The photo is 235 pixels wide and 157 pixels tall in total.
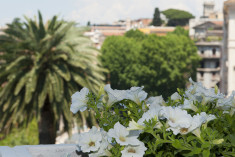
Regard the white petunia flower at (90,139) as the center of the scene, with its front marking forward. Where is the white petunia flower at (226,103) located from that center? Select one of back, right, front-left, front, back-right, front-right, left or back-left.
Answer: left

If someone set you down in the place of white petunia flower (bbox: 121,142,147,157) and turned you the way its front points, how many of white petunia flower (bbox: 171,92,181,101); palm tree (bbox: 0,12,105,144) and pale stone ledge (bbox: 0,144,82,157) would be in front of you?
0

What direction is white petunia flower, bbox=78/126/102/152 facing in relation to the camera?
toward the camera

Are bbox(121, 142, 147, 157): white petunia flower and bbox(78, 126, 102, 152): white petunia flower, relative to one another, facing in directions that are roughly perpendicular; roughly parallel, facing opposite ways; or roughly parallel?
roughly parallel

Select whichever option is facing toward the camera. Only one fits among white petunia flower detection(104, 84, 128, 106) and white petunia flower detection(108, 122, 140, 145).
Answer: white petunia flower detection(108, 122, 140, 145)

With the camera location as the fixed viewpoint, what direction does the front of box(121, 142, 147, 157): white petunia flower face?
facing the viewer
